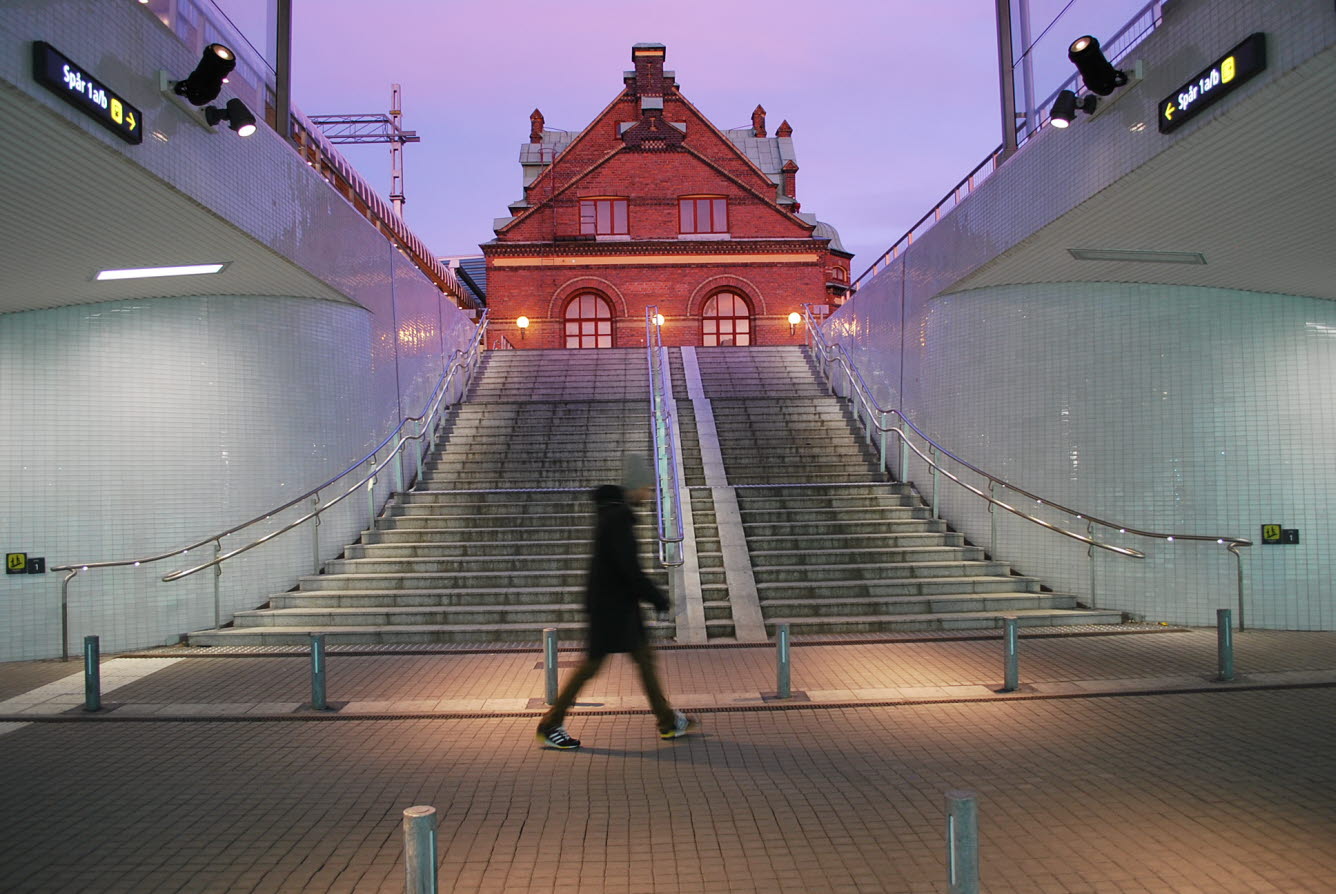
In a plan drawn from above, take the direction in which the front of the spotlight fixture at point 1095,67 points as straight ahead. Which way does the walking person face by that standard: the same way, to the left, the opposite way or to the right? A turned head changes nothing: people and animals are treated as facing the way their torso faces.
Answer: the opposite way

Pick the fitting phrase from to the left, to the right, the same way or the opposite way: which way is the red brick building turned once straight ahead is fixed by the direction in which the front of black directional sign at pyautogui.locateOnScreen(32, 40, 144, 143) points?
to the right

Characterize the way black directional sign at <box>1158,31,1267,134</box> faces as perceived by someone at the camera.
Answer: facing the viewer and to the left of the viewer

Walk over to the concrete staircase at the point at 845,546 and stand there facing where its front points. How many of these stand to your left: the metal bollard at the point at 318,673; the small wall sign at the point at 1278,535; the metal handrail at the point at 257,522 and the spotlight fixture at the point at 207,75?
1

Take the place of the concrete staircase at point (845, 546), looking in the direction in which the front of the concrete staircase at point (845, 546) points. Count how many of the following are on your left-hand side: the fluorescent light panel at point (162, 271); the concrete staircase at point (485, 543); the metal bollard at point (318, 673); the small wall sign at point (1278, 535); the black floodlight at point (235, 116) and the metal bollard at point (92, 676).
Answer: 1

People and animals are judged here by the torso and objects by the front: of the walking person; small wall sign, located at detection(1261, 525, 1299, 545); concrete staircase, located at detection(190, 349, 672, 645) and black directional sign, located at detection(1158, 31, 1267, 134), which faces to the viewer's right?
the walking person

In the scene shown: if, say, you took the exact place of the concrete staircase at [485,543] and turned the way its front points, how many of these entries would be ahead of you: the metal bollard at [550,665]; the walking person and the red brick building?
2

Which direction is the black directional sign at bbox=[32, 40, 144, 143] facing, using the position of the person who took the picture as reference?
facing the viewer and to the right of the viewer

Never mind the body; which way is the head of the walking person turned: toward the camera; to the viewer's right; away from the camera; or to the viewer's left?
to the viewer's right

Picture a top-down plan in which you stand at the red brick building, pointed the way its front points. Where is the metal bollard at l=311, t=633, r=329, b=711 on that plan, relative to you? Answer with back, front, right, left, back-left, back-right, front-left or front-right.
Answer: front

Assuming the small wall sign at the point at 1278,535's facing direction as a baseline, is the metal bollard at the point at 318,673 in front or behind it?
in front

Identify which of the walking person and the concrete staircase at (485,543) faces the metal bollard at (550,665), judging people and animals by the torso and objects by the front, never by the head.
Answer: the concrete staircase

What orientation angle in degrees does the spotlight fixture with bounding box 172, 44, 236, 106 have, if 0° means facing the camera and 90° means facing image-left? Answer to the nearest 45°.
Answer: approximately 315°

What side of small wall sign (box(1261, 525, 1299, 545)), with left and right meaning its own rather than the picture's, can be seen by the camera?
front

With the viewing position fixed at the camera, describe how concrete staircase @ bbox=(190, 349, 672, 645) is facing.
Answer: facing the viewer

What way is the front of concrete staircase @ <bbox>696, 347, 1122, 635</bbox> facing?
toward the camera

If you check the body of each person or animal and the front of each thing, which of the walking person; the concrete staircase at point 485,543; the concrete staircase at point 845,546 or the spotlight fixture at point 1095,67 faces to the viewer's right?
the walking person

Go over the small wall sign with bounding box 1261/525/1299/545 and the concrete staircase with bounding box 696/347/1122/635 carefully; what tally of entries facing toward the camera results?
2
